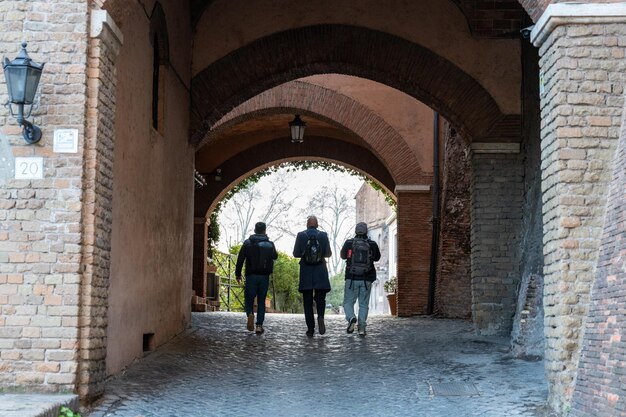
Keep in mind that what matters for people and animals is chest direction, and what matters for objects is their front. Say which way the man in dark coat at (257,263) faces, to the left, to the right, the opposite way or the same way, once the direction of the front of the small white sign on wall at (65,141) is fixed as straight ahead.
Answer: the opposite way

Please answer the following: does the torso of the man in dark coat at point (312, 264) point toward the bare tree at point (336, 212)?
yes

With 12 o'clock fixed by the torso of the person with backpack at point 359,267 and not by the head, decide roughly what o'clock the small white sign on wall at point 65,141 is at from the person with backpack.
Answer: The small white sign on wall is roughly at 7 o'clock from the person with backpack.

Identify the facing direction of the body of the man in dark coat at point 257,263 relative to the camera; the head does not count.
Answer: away from the camera

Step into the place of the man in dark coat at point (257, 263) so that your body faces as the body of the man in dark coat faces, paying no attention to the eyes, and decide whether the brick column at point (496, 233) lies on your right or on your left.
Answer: on your right

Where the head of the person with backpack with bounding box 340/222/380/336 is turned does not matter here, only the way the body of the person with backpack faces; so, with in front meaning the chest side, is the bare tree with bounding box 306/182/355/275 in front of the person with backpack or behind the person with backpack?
in front

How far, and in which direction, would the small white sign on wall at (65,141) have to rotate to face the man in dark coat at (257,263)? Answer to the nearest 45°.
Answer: approximately 135° to its left

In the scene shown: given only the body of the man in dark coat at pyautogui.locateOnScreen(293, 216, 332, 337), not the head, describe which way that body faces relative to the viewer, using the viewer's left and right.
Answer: facing away from the viewer

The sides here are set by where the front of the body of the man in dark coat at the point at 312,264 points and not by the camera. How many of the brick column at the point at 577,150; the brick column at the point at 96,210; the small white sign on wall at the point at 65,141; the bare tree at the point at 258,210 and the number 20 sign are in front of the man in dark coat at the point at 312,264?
1

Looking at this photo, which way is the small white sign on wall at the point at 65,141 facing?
toward the camera

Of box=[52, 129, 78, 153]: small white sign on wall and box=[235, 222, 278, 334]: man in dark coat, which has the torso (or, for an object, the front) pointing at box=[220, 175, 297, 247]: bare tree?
the man in dark coat

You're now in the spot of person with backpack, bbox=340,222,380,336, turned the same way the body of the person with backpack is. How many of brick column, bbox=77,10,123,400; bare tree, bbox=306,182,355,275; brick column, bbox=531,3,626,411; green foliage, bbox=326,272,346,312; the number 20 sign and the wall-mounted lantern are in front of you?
2

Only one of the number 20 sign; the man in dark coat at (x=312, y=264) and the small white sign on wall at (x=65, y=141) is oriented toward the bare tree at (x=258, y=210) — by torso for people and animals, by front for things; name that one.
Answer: the man in dark coat

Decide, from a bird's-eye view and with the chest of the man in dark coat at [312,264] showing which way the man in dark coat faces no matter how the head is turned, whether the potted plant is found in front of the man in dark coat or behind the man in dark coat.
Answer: in front

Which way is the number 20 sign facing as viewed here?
toward the camera

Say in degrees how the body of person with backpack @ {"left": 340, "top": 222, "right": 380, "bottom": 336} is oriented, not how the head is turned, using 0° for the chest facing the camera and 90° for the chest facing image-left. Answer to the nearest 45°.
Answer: approximately 180°

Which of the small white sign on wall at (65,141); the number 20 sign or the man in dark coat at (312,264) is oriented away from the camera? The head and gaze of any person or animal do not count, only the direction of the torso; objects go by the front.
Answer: the man in dark coat
